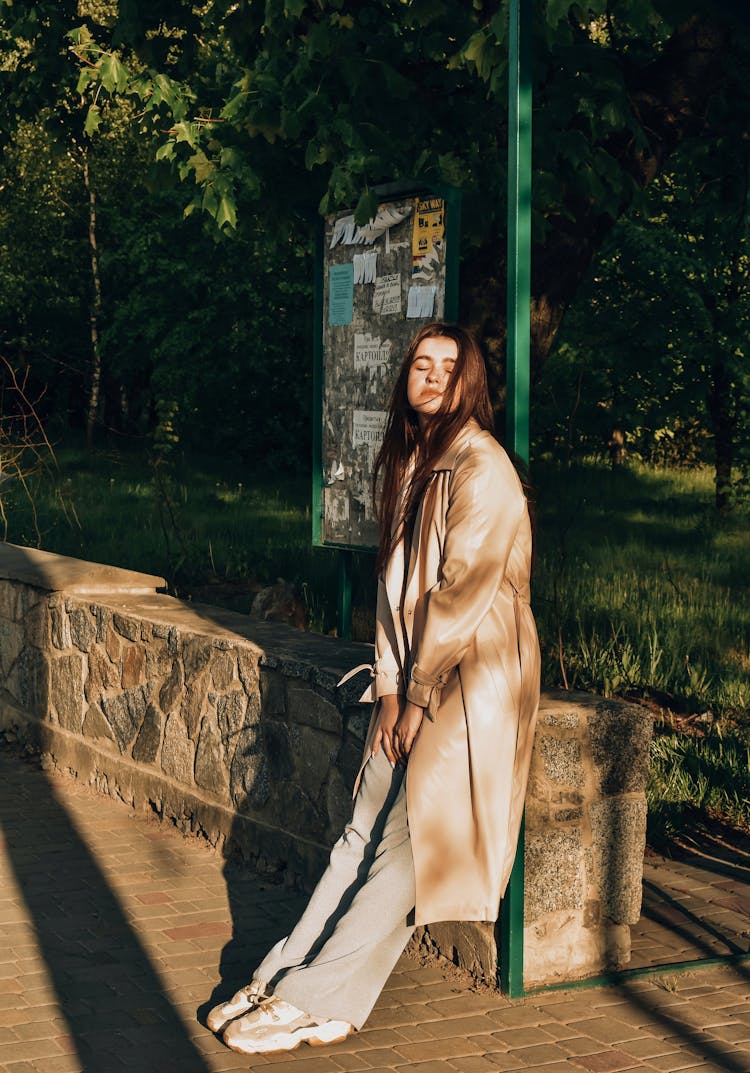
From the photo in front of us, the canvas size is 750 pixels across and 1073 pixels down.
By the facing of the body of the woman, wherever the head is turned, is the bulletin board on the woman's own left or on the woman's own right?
on the woman's own right

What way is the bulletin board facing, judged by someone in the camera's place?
facing the viewer and to the left of the viewer

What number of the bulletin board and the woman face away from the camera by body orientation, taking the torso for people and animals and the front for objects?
0

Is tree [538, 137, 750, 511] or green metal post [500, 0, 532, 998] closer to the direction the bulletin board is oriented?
the green metal post

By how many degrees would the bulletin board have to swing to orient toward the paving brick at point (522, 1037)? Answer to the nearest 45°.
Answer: approximately 45° to its left

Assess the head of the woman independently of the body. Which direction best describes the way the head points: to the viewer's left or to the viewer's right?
to the viewer's left

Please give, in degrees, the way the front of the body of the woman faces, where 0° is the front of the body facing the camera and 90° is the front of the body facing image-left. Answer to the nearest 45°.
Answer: approximately 45°
